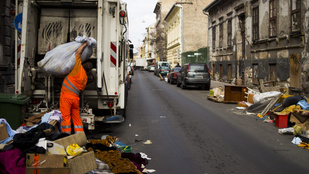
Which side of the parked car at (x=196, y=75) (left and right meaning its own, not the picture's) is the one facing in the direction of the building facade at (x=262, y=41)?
right

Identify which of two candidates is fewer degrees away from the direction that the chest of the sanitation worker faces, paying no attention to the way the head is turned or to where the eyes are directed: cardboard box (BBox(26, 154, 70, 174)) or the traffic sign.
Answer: the traffic sign

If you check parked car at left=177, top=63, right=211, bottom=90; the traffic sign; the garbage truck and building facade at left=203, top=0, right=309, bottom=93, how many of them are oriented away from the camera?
2

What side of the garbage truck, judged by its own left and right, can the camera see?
back

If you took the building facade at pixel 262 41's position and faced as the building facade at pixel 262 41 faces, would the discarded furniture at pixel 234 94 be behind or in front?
in front

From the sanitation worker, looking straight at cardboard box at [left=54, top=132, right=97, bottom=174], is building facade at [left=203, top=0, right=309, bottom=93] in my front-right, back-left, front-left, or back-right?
back-left

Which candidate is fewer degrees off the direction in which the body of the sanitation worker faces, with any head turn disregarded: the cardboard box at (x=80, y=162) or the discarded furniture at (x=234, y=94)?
the discarded furniture

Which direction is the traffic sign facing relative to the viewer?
toward the camera

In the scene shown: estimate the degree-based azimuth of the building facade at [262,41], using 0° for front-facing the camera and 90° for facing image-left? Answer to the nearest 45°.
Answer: approximately 45°

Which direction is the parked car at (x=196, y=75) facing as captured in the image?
away from the camera

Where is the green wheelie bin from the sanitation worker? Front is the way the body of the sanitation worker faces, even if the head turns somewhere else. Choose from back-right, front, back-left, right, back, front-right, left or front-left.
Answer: left

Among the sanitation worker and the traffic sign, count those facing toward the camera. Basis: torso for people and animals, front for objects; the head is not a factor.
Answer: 1

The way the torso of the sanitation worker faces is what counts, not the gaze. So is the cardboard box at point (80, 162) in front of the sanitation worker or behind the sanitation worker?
behind

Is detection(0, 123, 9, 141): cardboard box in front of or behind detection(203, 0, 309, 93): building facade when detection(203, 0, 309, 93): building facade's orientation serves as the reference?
in front

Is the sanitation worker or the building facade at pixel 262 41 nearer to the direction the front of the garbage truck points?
the building facade
